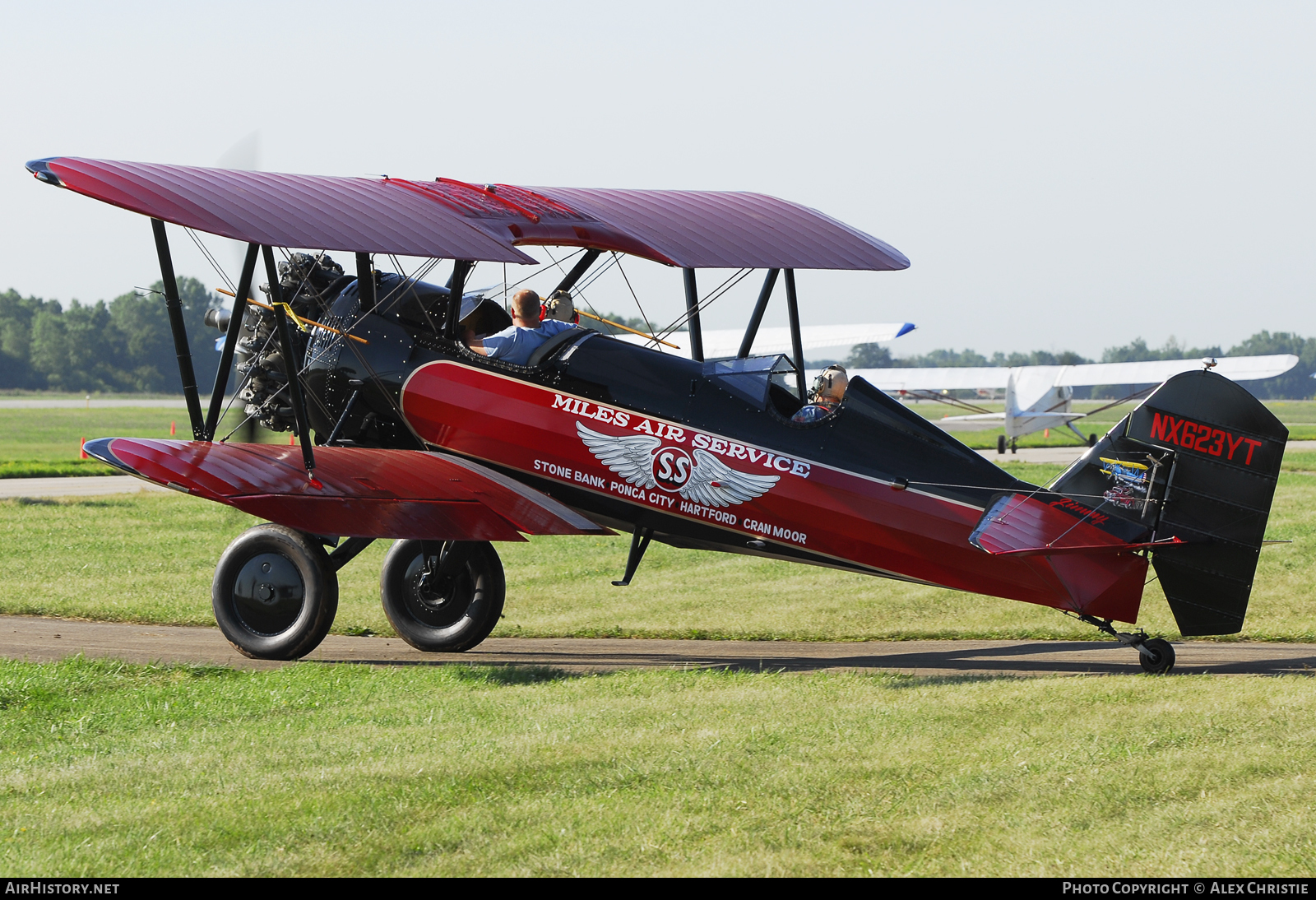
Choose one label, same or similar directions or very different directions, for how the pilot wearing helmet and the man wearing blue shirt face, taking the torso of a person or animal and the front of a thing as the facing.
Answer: same or similar directions

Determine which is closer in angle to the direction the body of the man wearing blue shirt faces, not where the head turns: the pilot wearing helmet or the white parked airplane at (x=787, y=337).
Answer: the white parked airplane

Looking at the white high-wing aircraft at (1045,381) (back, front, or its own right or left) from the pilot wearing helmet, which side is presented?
back

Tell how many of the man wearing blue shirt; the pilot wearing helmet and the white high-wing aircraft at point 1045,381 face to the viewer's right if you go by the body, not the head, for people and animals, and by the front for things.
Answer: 0

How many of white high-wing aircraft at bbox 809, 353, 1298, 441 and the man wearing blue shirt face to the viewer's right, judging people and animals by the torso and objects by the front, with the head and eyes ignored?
0

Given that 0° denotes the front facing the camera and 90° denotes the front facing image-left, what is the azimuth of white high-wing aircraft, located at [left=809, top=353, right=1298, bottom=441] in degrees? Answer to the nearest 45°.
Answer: approximately 180°

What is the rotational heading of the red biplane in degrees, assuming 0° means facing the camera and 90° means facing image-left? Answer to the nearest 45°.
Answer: approximately 135°

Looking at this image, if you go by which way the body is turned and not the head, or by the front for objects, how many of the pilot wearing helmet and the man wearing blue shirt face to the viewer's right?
0

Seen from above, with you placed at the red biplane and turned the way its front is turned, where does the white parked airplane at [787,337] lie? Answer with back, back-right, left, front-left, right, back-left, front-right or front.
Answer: front-right
